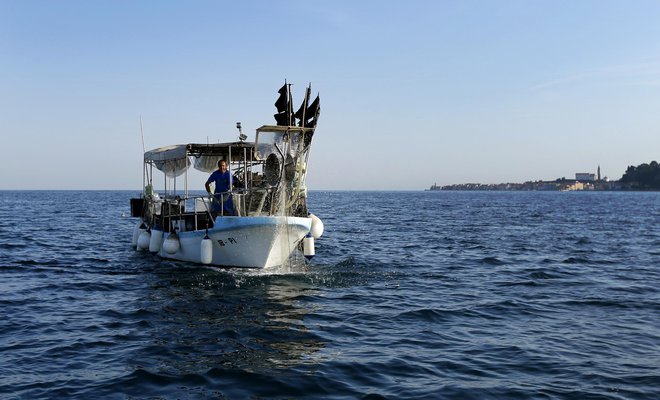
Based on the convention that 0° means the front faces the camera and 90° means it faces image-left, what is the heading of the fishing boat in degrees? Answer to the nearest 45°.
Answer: approximately 315°

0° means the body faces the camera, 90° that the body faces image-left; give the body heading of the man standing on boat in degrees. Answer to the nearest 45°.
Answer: approximately 0°

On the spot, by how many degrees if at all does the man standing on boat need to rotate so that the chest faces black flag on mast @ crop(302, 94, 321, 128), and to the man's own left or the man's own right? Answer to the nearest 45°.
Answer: approximately 45° to the man's own left
